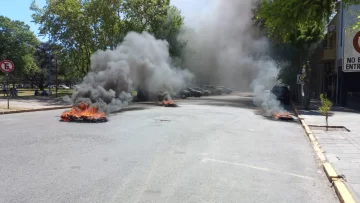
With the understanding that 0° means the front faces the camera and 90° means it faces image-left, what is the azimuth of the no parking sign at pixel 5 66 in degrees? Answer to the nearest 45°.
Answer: approximately 0°

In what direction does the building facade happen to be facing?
to the viewer's left

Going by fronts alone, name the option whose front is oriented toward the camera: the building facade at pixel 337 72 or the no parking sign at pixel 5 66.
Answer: the no parking sign

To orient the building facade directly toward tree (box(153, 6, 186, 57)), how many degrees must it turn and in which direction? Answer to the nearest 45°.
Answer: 0° — it already faces it

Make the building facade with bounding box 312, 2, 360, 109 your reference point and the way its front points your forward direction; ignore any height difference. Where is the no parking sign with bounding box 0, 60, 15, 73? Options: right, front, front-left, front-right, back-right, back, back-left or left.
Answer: front-left

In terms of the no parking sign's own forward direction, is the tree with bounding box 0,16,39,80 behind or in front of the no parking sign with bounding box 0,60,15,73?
behind
